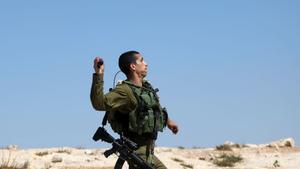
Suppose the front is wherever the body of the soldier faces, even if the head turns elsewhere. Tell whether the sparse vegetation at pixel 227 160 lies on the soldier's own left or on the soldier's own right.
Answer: on the soldier's own left

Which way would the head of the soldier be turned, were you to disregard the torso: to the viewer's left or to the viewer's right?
to the viewer's right

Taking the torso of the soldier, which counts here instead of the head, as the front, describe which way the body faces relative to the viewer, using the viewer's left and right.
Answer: facing the viewer and to the right of the viewer

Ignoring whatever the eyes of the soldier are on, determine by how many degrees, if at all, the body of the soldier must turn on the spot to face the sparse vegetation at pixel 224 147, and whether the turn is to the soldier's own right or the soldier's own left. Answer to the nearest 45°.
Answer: approximately 135° to the soldier's own left
